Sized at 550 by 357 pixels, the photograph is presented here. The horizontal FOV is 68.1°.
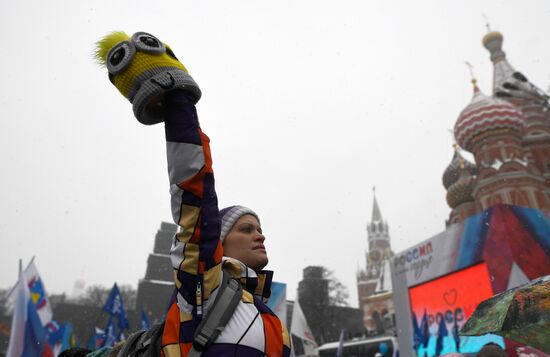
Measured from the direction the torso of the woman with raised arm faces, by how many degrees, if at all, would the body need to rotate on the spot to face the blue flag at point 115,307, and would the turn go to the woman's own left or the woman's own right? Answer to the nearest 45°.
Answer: approximately 135° to the woman's own left

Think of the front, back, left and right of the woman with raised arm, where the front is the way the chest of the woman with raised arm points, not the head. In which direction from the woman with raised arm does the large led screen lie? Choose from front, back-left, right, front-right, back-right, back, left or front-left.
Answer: left

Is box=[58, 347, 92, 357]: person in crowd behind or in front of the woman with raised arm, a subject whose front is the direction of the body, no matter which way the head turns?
behind

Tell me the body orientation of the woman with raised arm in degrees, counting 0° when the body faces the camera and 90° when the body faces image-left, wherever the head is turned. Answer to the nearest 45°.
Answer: approximately 315°
